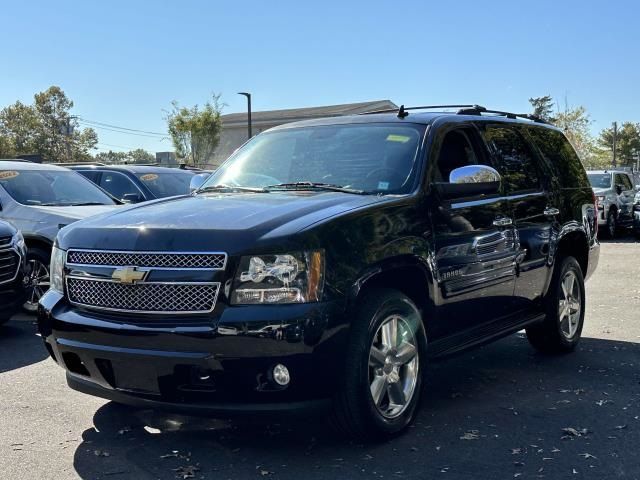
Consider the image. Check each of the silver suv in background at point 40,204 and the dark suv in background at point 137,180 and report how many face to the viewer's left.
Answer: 0

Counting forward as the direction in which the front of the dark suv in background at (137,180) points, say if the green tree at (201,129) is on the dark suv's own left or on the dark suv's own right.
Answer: on the dark suv's own left

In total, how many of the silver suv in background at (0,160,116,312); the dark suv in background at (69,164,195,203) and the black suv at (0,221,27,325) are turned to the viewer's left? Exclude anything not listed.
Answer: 0

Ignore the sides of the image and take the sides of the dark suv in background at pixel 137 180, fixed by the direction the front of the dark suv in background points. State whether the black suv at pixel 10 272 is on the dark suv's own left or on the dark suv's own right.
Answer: on the dark suv's own right

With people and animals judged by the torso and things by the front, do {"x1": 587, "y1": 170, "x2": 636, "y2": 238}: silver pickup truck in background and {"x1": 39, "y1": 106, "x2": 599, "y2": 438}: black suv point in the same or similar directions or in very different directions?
same or similar directions

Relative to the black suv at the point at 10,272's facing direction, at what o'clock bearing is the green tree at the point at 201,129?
The green tree is roughly at 8 o'clock from the black suv.

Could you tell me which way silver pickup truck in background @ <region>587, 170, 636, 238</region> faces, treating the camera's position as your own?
facing the viewer and to the left of the viewer

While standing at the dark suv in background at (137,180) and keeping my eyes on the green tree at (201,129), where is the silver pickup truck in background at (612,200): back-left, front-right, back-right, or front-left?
front-right

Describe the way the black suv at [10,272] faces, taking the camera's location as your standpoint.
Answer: facing the viewer and to the right of the viewer

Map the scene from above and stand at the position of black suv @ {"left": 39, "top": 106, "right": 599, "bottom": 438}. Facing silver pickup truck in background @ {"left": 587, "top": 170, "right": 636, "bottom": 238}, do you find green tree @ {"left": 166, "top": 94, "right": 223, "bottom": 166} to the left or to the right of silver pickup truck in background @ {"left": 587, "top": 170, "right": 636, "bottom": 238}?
left

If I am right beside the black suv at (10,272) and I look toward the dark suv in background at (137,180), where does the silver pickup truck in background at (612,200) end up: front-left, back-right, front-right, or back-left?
front-right

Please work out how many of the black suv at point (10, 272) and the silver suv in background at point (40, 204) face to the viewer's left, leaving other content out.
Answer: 0

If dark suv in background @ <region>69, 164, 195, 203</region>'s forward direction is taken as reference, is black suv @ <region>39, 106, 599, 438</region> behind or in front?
in front

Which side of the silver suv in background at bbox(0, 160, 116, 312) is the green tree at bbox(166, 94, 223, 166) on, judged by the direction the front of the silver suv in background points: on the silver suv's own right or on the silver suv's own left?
on the silver suv's own left

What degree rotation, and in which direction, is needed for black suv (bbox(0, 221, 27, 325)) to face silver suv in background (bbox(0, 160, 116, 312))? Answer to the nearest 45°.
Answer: approximately 135° to its left

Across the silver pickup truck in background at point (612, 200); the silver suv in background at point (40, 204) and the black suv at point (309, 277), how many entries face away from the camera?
0

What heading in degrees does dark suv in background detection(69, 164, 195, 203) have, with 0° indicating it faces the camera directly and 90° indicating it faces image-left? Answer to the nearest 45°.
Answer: approximately 315°

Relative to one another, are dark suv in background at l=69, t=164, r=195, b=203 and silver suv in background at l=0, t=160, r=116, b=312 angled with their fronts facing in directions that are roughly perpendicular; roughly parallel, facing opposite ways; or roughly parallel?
roughly parallel
